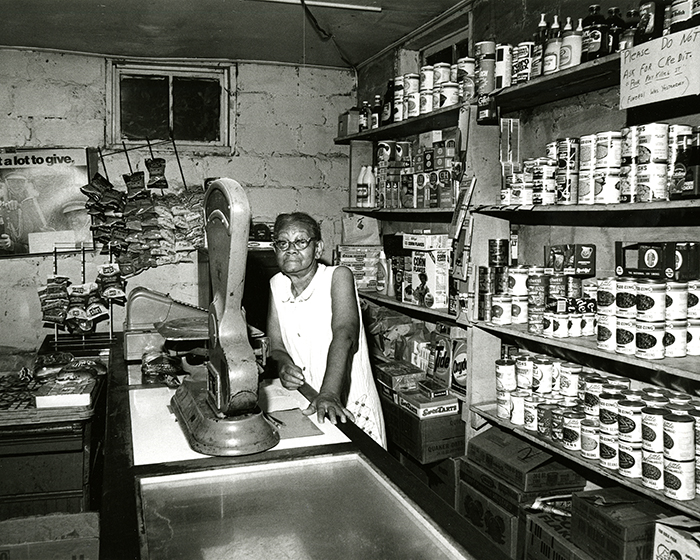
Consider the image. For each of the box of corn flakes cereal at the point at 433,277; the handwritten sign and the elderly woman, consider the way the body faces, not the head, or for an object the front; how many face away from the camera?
0

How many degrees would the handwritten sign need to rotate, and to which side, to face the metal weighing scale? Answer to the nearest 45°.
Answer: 0° — it already faces it

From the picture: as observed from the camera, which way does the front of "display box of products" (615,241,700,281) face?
facing the viewer and to the left of the viewer

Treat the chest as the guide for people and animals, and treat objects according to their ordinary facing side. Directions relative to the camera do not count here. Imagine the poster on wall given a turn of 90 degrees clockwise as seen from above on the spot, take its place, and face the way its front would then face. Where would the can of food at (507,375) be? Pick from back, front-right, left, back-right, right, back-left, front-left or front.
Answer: back-left

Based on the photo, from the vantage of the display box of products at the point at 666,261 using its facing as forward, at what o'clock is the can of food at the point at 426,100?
The can of food is roughly at 3 o'clock from the display box of products.

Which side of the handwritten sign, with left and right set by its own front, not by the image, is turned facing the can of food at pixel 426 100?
right

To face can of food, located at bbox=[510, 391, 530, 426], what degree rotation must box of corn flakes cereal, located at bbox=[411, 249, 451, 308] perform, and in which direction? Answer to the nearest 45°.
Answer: approximately 90° to its left

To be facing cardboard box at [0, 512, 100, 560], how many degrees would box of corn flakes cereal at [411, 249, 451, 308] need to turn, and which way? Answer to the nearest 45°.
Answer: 0° — it already faces it

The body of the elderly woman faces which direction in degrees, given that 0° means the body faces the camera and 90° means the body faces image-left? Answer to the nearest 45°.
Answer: approximately 45°

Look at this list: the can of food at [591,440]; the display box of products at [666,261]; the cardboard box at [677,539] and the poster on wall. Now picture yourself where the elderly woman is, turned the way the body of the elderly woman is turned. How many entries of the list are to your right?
1

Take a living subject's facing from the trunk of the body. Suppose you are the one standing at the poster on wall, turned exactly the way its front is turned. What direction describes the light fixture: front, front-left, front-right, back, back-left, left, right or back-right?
front-left

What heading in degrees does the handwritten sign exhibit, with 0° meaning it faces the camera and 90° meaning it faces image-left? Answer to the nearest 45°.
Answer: approximately 45°

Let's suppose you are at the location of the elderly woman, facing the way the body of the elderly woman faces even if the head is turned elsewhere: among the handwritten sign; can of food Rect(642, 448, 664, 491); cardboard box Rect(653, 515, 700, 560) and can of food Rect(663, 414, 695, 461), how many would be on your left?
4

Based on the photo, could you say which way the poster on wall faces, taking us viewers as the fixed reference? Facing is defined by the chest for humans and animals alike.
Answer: facing the viewer

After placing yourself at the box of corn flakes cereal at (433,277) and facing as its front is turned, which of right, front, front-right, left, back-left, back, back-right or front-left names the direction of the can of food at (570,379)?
left
